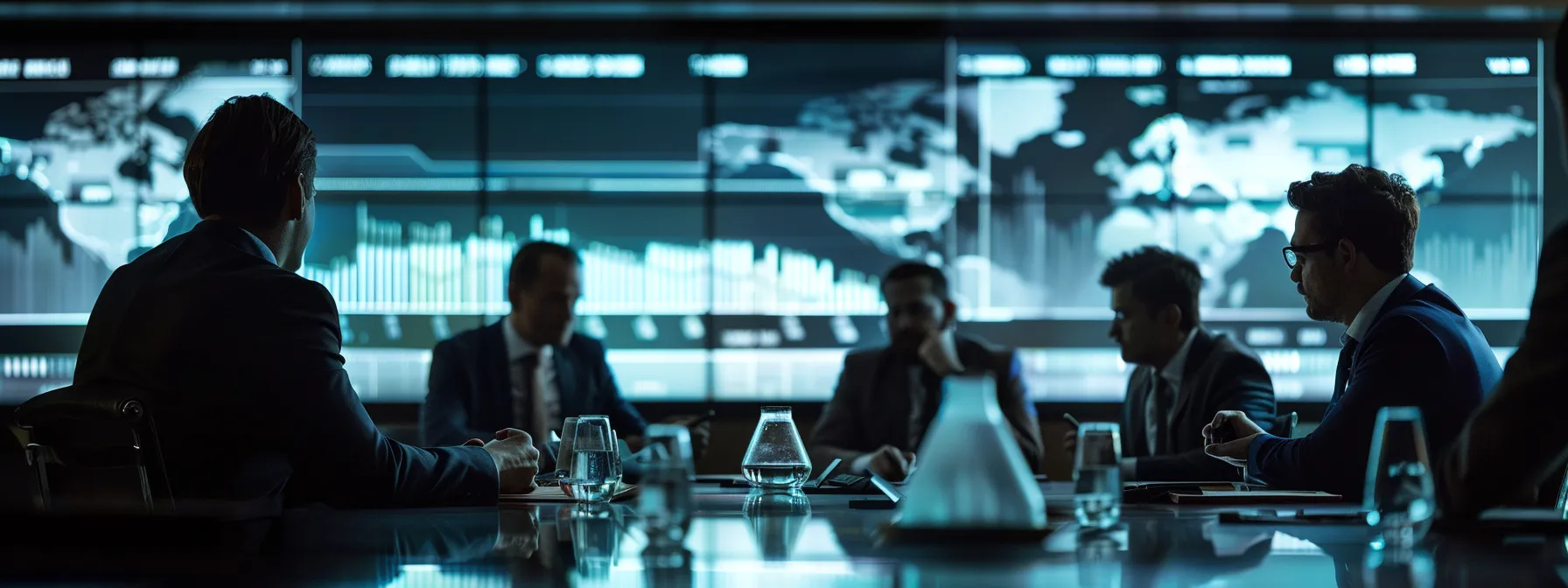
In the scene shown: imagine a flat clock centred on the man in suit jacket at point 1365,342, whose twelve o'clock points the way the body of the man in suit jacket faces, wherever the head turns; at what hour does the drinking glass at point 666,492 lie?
The drinking glass is roughly at 10 o'clock from the man in suit jacket.

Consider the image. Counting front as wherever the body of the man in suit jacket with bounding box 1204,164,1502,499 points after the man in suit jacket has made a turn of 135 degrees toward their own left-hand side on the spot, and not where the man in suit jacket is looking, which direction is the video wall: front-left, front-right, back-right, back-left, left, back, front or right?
back

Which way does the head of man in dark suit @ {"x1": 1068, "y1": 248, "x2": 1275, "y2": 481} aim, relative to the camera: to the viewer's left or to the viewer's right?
to the viewer's left

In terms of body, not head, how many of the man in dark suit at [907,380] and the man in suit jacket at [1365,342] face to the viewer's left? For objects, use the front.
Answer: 1

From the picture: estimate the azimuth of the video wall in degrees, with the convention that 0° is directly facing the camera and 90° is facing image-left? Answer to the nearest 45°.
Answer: approximately 0°

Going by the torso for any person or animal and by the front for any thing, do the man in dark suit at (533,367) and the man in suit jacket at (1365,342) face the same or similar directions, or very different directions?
very different directions

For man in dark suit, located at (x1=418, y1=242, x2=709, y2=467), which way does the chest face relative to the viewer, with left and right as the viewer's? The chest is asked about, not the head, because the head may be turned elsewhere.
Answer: facing the viewer and to the right of the viewer

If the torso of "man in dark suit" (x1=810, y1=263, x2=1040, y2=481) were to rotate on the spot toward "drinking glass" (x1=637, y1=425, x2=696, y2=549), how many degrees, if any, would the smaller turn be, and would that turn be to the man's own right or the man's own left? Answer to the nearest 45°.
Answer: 0° — they already face it

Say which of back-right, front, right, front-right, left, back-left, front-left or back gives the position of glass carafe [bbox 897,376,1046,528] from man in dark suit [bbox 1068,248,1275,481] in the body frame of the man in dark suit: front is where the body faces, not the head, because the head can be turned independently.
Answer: front-left

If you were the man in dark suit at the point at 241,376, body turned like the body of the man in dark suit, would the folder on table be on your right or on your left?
on your right

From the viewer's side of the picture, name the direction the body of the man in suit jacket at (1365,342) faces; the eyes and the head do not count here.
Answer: to the viewer's left

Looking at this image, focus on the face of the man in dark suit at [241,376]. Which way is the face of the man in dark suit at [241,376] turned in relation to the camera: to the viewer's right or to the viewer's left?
to the viewer's right

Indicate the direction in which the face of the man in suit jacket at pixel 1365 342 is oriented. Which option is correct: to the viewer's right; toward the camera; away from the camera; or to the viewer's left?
to the viewer's left

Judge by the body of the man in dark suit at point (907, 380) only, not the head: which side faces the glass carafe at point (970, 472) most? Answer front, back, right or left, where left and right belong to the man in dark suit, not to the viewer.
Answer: front

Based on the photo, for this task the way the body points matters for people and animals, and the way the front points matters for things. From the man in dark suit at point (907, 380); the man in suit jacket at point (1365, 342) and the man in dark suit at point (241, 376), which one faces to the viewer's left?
the man in suit jacket

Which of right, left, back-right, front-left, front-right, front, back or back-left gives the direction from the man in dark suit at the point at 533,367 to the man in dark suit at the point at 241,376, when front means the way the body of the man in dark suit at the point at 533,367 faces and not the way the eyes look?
front-right

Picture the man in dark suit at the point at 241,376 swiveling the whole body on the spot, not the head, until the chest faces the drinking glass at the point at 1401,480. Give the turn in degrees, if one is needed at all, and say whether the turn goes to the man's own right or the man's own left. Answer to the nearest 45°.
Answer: approximately 90° to the man's own right
